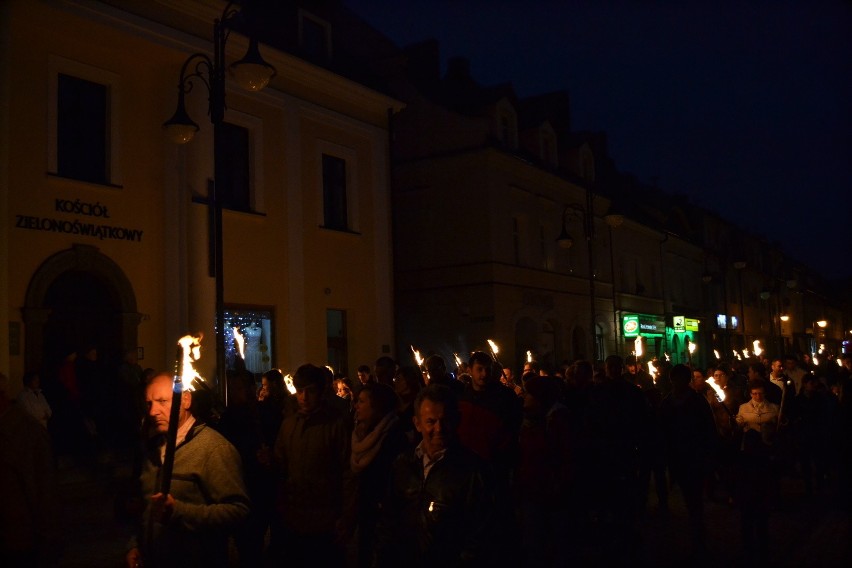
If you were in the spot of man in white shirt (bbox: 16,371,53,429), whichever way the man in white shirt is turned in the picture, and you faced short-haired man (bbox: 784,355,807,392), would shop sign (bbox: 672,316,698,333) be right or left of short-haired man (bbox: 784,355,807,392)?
left

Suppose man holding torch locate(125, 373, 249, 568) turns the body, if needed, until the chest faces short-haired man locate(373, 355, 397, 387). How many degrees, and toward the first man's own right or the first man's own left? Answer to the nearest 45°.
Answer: approximately 180°

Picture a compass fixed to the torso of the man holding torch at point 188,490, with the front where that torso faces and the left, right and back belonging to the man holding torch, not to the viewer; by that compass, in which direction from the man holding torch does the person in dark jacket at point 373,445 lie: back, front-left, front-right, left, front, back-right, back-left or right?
back

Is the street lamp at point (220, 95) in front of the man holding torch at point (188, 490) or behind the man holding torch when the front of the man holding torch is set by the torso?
behind

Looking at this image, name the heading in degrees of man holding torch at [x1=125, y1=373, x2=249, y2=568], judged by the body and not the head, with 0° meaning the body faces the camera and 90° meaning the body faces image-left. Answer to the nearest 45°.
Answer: approximately 45°

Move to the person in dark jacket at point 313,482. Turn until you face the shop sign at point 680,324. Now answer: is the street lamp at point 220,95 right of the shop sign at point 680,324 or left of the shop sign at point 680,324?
left

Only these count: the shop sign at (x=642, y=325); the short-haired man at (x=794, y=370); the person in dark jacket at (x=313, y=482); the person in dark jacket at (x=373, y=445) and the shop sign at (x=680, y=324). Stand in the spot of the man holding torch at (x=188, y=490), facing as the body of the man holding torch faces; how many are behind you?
5

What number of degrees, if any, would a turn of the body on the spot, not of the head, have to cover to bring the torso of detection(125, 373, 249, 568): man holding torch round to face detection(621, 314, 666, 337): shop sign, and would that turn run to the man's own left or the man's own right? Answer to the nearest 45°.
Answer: approximately 180°

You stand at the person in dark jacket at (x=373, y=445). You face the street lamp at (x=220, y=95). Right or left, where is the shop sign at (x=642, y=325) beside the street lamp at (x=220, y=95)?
right

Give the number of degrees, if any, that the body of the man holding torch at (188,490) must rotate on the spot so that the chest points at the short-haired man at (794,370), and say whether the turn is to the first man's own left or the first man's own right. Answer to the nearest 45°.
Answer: approximately 180°

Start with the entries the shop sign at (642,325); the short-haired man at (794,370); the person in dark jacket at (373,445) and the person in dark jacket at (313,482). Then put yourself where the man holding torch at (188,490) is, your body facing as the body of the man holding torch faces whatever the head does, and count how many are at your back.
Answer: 4

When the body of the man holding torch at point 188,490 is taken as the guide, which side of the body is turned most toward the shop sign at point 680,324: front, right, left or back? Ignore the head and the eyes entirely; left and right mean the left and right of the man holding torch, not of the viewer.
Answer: back

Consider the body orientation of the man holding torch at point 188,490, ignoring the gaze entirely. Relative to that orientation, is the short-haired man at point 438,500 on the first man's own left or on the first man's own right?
on the first man's own left
